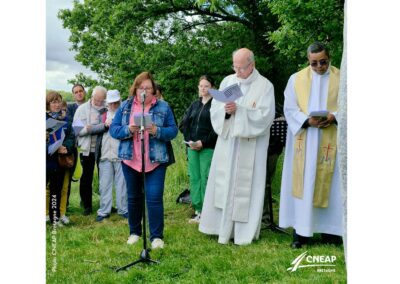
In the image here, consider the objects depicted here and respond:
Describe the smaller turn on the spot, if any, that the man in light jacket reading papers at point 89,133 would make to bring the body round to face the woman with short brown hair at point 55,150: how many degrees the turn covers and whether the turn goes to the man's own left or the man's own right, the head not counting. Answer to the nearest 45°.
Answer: approximately 90° to the man's own right

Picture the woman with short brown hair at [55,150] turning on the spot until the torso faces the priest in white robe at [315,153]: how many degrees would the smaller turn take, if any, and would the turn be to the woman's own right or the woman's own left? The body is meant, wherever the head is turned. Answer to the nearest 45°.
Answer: approximately 45° to the woman's own left

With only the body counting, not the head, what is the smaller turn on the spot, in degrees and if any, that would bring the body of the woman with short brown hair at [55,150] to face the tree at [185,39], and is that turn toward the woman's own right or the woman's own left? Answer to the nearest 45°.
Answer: approximately 90° to the woman's own left

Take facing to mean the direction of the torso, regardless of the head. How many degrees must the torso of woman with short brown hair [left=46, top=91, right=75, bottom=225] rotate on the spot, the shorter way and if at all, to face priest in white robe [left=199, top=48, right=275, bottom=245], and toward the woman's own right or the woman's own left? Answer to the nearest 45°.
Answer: approximately 45° to the woman's own left

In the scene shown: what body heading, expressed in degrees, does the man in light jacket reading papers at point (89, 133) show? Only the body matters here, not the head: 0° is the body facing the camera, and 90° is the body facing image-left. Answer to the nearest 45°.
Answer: approximately 315°

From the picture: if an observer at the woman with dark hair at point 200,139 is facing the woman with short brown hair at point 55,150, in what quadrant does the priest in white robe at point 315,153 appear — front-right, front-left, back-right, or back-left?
back-left
